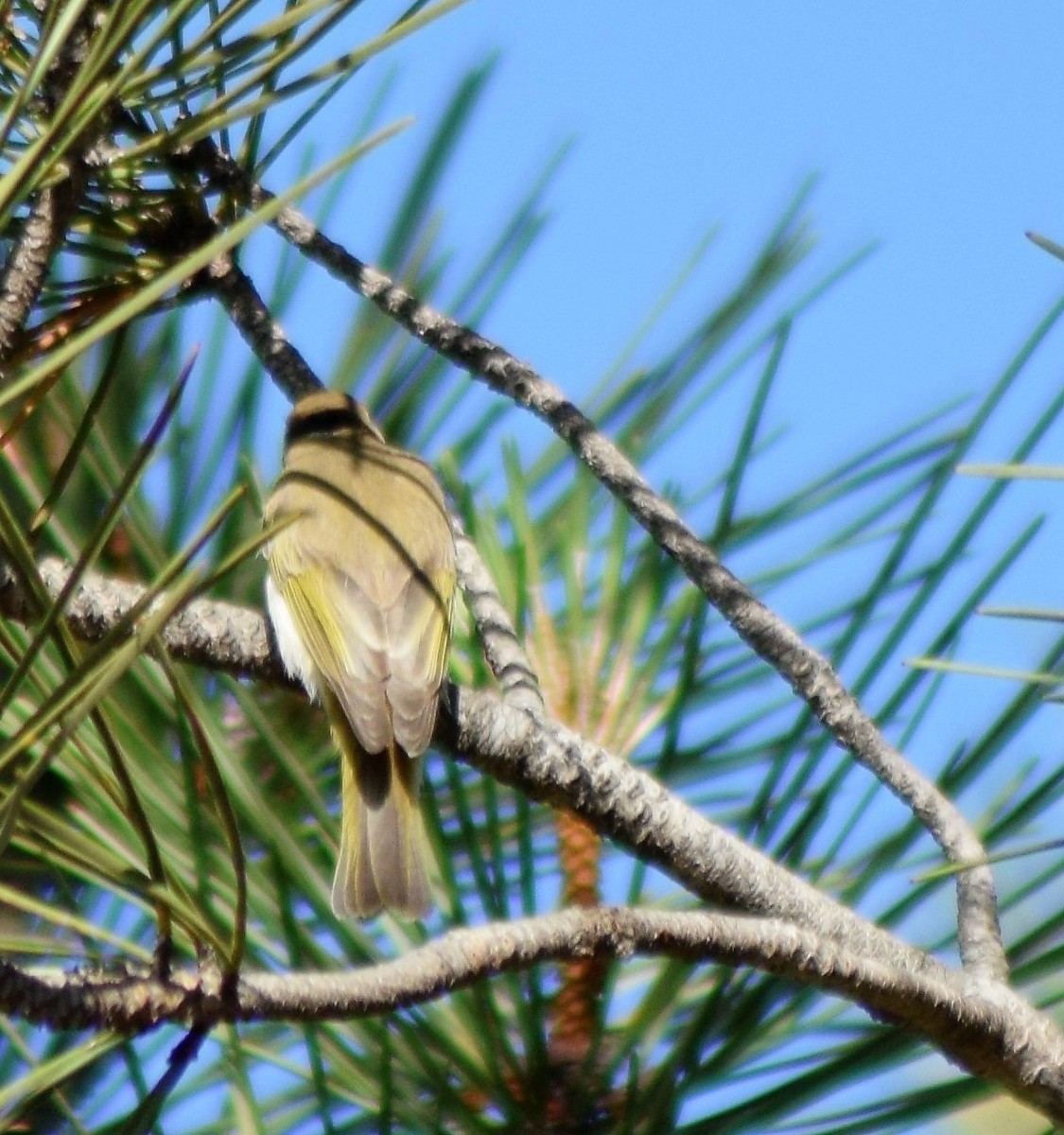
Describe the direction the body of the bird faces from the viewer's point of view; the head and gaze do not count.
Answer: away from the camera
